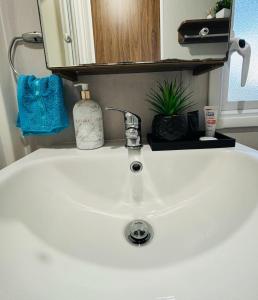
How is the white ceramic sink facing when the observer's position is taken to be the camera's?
facing the viewer

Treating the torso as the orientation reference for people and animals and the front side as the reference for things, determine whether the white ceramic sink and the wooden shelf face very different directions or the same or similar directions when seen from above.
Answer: same or similar directions

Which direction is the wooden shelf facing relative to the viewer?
toward the camera
